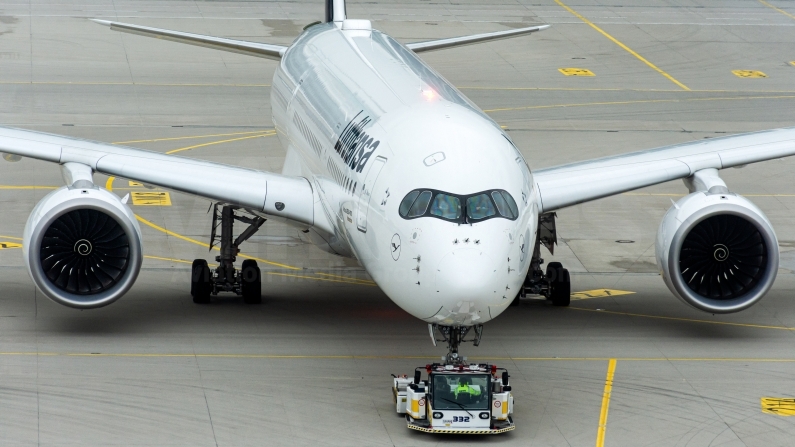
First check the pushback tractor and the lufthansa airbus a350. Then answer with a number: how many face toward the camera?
2

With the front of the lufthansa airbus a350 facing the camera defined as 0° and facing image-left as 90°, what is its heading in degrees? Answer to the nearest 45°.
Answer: approximately 0°

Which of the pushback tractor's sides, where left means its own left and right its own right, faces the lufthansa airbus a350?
back

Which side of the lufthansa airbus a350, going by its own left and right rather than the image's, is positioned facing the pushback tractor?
front

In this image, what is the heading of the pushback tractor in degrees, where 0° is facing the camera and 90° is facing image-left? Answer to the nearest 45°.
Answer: approximately 0°
